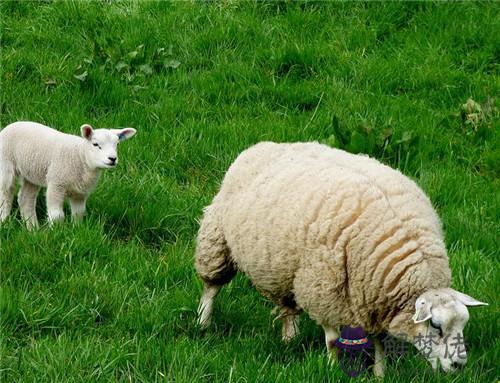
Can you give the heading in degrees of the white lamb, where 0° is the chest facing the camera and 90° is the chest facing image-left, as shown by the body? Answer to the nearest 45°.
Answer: approximately 315°

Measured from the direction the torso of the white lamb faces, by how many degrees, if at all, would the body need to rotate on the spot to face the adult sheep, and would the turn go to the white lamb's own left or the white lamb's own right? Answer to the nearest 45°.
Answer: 0° — it already faces it
